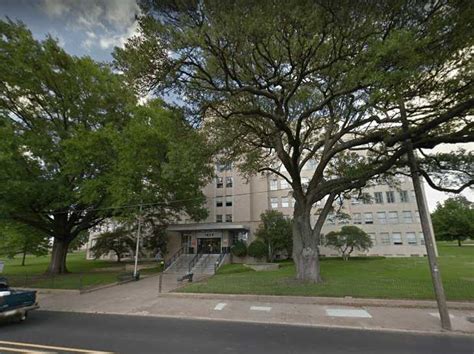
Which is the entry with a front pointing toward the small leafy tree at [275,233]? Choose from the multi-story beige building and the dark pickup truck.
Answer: the multi-story beige building

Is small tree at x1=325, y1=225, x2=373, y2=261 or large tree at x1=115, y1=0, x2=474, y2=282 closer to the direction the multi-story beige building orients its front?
the large tree

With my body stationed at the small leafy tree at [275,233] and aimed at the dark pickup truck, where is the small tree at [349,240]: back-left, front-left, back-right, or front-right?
back-left

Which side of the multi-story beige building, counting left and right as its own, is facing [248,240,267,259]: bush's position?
front

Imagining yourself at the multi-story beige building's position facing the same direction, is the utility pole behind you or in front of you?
in front

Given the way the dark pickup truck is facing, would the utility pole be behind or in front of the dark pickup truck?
behind

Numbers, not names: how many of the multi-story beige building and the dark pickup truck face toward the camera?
1

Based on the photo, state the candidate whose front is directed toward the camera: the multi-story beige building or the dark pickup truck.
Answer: the multi-story beige building

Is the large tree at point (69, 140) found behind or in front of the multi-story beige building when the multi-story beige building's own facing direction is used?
in front

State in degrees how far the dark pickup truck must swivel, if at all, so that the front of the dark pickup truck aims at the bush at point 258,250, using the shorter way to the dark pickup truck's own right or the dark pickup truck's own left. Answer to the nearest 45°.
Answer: approximately 90° to the dark pickup truck's own right

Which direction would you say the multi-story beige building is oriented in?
toward the camera

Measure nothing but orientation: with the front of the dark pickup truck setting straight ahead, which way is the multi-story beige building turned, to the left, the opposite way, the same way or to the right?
to the left

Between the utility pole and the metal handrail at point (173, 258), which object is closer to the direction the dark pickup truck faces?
the metal handrail

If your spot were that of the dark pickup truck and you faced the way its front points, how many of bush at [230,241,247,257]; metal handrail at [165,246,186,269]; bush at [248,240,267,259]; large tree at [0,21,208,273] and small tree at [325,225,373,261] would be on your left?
0

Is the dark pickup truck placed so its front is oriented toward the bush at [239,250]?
no

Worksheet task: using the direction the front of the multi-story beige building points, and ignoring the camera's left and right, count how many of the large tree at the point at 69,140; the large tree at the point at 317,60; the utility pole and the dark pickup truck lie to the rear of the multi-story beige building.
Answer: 0

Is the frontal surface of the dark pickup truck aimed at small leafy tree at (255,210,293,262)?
no

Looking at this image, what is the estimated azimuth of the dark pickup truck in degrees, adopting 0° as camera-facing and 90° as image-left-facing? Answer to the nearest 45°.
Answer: approximately 135°
